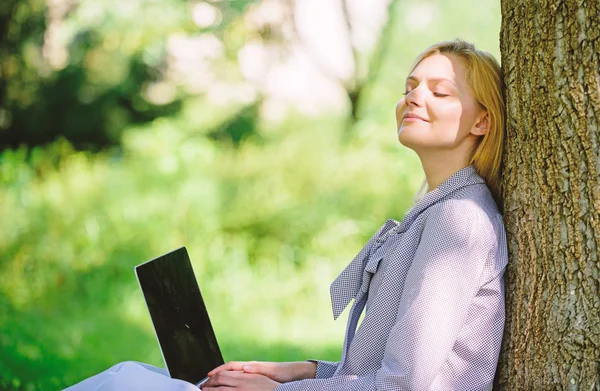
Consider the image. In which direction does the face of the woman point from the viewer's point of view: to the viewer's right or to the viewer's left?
to the viewer's left

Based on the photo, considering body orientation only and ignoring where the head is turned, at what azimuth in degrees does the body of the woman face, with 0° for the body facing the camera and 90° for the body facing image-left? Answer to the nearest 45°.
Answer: approximately 90°
